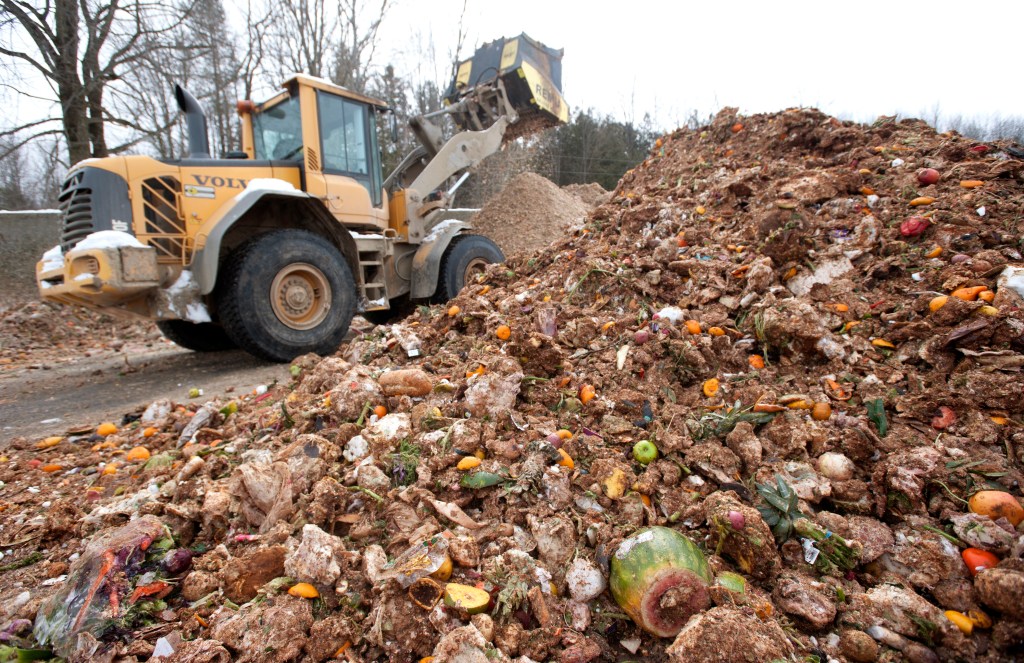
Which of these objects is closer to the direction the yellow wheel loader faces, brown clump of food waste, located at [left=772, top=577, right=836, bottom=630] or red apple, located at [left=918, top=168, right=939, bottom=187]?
the red apple

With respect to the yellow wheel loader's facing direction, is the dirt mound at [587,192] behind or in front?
in front

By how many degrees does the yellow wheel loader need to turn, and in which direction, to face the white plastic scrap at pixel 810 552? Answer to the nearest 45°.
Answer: approximately 135° to its right

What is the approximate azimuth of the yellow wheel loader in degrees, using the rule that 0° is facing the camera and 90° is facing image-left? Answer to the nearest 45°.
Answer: approximately 225°

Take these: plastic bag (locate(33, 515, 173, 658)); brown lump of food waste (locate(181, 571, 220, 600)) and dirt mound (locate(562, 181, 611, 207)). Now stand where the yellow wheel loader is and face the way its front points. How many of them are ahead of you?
1

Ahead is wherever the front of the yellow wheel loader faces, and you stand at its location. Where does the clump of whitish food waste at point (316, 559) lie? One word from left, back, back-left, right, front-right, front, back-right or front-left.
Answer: back-right

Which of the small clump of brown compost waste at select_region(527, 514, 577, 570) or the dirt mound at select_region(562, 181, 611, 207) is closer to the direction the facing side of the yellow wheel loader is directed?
the dirt mound

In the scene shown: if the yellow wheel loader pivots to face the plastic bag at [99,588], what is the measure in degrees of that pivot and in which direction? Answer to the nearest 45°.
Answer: approximately 135° to its right

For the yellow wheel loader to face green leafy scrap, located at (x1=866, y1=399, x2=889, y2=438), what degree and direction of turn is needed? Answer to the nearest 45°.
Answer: approximately 90° to its right

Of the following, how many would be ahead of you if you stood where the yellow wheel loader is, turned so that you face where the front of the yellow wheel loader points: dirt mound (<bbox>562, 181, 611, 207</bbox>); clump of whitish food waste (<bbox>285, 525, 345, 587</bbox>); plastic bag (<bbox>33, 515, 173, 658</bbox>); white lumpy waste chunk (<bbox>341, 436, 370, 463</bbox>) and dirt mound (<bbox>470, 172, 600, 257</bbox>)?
2

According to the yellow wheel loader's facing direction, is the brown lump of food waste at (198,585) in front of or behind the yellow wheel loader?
behind

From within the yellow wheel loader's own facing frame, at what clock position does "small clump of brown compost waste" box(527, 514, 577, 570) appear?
The small clump of brown compost waste is roughly at 4 o'clock from the yellow wheel loader.

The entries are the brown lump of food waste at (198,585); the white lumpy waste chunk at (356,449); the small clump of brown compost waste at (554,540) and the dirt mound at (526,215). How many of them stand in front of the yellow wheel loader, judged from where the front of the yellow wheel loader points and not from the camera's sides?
1
